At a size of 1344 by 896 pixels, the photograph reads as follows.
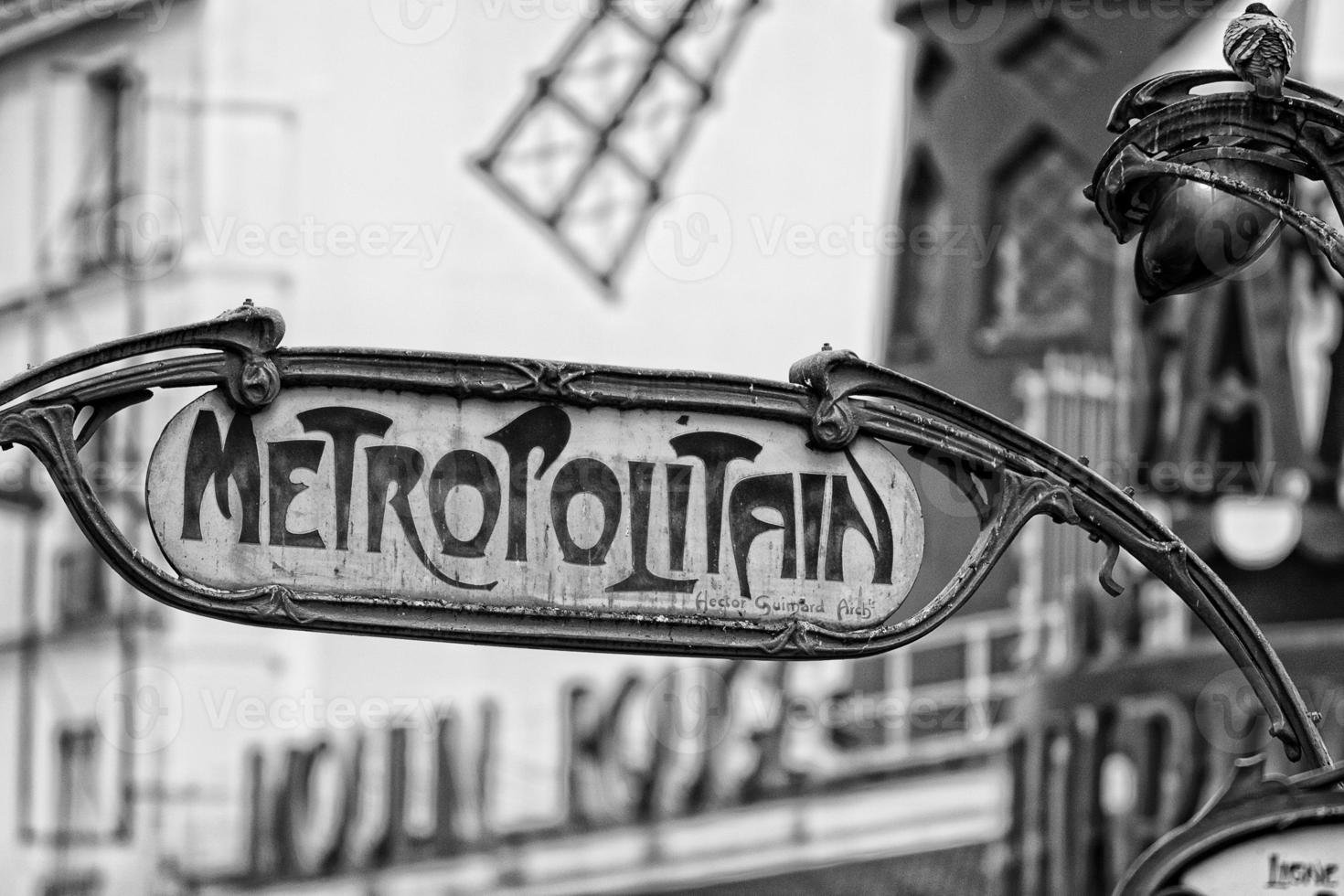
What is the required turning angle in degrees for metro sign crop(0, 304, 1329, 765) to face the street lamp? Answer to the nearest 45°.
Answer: approximately 90° to its left

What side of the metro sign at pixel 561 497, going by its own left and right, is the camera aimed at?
front
